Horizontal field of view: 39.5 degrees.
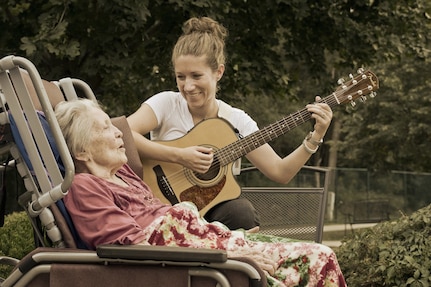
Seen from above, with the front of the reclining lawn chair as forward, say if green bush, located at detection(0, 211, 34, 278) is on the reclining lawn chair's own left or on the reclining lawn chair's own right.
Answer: on the reclining lawn chair's own left

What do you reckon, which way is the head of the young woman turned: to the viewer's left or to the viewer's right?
to the viewer's left

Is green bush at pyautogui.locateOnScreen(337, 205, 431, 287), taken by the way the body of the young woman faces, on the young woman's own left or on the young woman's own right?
on the young woman's own left

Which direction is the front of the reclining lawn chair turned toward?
to the viewer's right

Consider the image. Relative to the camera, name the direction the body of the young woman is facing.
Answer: toward the camera

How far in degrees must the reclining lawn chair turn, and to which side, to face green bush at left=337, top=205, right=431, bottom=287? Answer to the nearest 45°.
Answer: approximately 45° to its left

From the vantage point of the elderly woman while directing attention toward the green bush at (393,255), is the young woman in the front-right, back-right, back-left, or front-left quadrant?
front-left

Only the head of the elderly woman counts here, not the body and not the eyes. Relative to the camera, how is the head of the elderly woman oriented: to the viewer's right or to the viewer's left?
to the viewer's right

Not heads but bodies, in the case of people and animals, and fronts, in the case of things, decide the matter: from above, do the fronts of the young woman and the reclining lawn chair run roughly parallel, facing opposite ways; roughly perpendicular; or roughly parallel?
roughly perpendicular

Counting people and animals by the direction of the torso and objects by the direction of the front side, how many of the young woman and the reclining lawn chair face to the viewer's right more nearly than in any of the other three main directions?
1

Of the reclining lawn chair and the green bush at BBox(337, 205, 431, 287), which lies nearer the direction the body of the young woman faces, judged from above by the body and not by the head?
the reclining lawn chair
